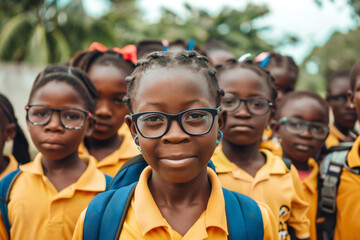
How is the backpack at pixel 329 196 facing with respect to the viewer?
away from the camera

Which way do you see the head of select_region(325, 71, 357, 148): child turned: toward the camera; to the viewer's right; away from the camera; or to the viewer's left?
toward the camera

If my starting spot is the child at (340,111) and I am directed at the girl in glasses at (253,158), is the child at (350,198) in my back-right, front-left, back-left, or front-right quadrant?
front-left

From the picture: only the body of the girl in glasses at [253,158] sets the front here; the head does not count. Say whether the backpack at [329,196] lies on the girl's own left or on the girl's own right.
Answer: on the girl's own left

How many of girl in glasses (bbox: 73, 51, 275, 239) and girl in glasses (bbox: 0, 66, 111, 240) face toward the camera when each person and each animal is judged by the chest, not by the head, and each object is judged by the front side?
2

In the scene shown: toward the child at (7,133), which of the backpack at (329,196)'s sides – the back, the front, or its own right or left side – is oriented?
left

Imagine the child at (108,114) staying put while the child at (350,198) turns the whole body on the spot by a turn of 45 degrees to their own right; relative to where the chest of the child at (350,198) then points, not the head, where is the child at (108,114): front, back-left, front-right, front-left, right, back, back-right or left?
front-right

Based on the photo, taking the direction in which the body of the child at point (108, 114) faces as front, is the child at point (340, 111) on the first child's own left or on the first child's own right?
on the first child's own left

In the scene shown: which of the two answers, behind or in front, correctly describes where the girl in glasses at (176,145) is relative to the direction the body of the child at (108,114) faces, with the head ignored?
in front

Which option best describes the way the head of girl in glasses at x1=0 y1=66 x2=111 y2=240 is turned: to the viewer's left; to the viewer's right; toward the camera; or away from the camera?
toward the camera

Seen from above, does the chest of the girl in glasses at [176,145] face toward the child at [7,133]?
no

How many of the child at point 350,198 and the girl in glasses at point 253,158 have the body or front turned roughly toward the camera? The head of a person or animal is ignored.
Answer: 2

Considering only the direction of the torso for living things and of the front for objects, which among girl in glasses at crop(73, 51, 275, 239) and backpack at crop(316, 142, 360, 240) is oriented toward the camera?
the girl in glasses

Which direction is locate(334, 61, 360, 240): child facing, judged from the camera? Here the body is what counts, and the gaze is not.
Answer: toward the camera

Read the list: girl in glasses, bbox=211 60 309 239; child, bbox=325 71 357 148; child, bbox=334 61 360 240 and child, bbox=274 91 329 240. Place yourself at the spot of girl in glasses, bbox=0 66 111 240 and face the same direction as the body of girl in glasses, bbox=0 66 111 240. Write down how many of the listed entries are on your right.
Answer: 0

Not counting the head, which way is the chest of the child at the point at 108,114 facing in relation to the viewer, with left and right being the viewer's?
facing the viewer

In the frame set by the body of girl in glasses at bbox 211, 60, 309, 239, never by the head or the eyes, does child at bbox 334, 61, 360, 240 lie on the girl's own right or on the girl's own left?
on the girl's own left

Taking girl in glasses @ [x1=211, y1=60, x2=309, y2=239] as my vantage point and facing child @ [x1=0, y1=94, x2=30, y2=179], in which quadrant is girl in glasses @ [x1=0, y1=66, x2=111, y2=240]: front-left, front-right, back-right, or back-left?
front-left
